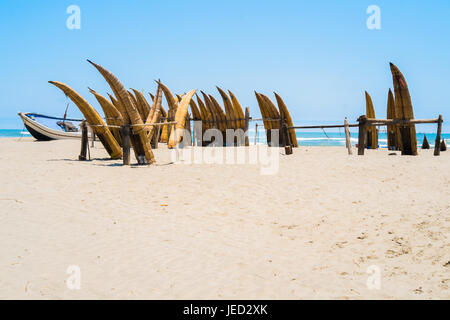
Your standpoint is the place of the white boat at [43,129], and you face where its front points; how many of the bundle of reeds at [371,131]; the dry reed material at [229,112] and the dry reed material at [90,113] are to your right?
0

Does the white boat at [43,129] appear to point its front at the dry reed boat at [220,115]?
no

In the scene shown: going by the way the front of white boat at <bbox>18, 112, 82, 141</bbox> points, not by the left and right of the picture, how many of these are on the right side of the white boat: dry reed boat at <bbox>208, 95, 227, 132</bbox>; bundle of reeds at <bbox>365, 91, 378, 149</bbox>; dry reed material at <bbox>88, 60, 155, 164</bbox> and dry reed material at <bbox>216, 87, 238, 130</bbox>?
0

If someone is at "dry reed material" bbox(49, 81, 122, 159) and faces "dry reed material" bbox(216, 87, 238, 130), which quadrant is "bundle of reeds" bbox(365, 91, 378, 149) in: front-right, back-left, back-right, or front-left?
front-right

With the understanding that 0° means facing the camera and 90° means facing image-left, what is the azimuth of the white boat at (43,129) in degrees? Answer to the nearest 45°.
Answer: approximately 90°

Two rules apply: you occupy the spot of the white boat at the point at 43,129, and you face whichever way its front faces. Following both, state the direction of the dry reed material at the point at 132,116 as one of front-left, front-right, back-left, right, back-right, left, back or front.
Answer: left

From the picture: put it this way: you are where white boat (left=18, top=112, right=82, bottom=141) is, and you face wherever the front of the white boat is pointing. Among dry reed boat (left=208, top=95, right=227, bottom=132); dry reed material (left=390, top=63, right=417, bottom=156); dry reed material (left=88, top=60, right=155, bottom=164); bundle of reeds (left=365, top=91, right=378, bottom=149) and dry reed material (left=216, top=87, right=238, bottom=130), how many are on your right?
0

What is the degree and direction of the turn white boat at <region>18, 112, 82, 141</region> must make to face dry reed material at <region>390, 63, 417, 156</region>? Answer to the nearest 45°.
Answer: approximately 135° to its left

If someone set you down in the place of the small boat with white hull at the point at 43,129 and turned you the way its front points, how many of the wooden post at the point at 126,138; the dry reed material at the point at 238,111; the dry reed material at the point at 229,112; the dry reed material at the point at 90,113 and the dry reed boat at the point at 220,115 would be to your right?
0

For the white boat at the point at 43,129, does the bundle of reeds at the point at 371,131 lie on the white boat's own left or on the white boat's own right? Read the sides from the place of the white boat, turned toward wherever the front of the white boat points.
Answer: on the white boat's own left

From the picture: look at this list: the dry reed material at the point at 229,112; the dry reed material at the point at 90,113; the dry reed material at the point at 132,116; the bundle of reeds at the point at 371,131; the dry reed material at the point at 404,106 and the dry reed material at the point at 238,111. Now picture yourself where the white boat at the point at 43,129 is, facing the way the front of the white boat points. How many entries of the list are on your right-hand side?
0

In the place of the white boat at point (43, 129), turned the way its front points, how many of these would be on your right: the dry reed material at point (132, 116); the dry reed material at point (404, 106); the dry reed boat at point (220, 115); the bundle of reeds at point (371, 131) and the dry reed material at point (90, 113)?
0

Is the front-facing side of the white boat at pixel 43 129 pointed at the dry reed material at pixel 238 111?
no
